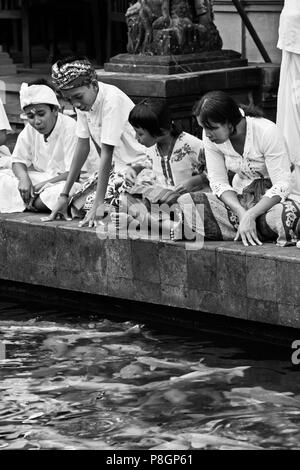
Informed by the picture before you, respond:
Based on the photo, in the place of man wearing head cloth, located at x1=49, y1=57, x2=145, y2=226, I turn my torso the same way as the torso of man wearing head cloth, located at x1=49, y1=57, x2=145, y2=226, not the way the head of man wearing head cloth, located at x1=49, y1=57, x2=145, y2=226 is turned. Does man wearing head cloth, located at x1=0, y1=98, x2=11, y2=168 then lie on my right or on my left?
on my right

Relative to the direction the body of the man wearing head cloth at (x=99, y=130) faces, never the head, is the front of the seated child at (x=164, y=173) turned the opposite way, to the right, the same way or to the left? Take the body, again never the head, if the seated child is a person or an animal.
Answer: the same way

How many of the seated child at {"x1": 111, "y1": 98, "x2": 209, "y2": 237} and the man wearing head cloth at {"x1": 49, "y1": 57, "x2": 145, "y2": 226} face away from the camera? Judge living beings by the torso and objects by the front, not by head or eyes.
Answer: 0

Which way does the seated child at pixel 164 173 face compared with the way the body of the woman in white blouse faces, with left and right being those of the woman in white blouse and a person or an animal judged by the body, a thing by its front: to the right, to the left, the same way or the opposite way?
the same way

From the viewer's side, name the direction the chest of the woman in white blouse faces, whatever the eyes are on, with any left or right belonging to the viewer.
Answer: facing the viewer and to the left of the viewer

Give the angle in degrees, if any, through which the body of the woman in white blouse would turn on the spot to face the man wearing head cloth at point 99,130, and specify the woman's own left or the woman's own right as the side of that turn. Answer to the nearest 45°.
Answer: approximately 90° to the woman's own right

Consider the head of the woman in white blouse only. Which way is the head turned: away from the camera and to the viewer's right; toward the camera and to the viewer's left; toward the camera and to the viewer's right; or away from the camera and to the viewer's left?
toward the camera and to the viewer's left

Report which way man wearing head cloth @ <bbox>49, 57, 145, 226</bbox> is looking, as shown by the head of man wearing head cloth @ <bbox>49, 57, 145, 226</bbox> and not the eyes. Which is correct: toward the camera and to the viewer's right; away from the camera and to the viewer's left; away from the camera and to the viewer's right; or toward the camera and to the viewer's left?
toward the camera and to the viewer's left

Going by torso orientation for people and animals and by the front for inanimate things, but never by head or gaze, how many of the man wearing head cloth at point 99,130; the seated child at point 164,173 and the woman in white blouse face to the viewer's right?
0

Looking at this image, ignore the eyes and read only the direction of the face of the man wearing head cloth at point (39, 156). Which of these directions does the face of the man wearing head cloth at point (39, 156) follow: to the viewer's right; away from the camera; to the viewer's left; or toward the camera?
toward the camera

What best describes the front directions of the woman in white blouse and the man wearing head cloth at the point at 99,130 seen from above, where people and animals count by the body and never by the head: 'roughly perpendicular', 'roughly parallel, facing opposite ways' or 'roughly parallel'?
roughly parallel

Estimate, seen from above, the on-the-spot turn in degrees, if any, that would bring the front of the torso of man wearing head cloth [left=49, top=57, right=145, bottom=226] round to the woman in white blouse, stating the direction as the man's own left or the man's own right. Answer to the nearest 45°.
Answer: approximately 90° to the man's own left

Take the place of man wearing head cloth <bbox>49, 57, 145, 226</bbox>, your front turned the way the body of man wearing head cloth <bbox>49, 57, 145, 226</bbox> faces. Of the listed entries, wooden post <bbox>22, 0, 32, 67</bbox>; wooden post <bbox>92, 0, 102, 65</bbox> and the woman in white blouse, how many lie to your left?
1

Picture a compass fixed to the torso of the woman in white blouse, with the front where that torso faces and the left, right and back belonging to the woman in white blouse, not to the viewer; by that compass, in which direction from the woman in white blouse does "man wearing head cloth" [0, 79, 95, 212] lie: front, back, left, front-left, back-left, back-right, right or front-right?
right
